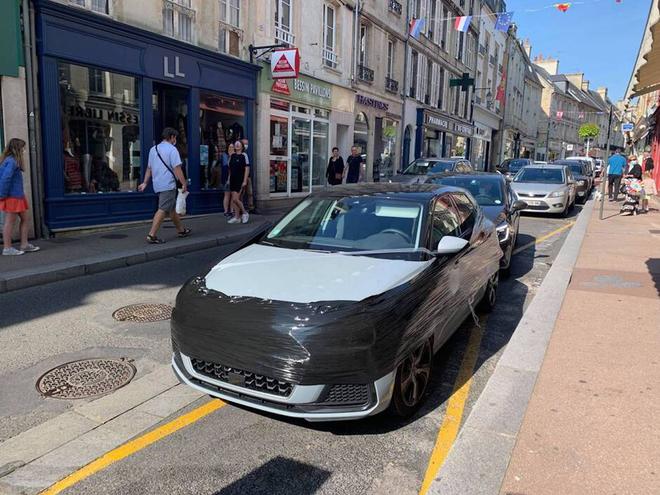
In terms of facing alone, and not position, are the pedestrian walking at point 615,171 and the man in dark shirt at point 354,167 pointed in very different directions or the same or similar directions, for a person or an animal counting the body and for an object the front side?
very different directions

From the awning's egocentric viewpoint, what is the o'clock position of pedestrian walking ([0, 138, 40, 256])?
The pedestrian walking is roughly at 11 o'clock from the awning.

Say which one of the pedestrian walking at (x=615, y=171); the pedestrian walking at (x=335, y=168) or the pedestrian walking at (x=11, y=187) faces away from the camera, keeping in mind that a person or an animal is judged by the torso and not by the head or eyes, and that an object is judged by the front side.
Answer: the pedestrian walking at (x=615, y=171)

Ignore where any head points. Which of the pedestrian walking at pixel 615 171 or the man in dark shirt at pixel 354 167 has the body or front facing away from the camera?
the pedestrian walking

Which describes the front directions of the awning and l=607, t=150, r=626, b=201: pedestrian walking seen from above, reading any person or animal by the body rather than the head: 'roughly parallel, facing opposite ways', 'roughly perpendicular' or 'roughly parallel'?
roughly perpendicular

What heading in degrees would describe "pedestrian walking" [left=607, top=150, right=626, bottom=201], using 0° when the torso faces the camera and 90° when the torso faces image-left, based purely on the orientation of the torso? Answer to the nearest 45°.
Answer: approximately 180°

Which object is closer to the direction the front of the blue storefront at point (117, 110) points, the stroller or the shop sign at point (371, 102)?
the stroller

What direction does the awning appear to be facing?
to the viewer's left
